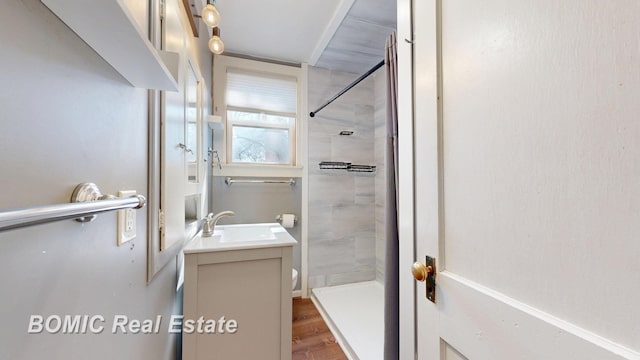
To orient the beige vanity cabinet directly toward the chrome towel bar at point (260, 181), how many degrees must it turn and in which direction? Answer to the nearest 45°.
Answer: approximately 90° to its left

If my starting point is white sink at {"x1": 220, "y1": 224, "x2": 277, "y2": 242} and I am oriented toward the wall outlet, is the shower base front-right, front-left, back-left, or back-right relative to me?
back-left

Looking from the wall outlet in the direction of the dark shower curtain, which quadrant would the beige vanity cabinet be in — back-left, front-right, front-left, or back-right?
front-left
